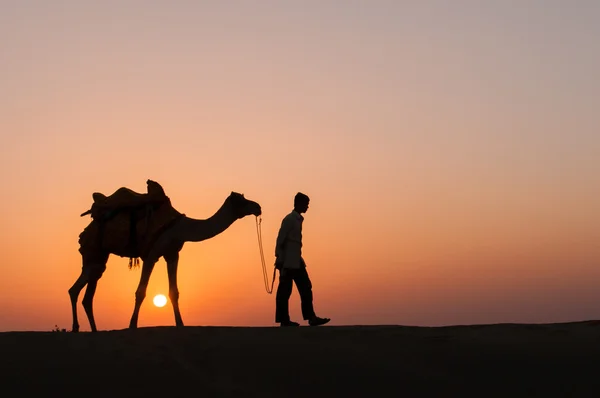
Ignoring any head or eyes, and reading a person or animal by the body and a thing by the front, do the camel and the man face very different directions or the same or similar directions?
same or similar directions

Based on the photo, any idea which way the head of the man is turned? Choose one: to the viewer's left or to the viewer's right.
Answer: to the viewer's right

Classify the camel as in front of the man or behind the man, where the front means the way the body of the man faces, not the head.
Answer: behind

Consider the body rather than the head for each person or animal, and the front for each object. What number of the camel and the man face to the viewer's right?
2

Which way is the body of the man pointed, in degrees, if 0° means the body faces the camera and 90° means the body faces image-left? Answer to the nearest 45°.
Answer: approximately 270°

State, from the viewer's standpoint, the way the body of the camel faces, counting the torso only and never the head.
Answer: to the viewer's right

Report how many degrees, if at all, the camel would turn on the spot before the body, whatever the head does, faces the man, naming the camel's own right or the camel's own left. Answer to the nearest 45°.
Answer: approximately 45° to the camel's own right
